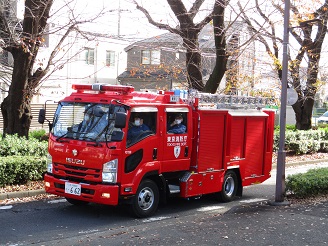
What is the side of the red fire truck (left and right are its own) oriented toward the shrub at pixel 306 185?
back

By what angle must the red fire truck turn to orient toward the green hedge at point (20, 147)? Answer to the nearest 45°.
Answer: approximately 90° to its right

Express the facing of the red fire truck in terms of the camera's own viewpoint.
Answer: facing the viewer and to the left of the viewer

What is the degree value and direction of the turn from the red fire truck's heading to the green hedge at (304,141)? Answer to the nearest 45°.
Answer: approximately 180°

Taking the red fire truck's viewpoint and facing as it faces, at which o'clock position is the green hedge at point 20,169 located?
The green hedge is roughly at 3 o'clock from the red fire truck.

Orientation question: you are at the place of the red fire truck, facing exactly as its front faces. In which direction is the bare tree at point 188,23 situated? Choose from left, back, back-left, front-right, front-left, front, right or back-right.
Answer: back-right

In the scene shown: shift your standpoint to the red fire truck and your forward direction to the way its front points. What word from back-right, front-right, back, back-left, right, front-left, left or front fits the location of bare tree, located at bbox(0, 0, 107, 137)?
right

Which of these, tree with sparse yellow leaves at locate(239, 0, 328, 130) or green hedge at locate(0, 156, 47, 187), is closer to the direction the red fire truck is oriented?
the green hedge
